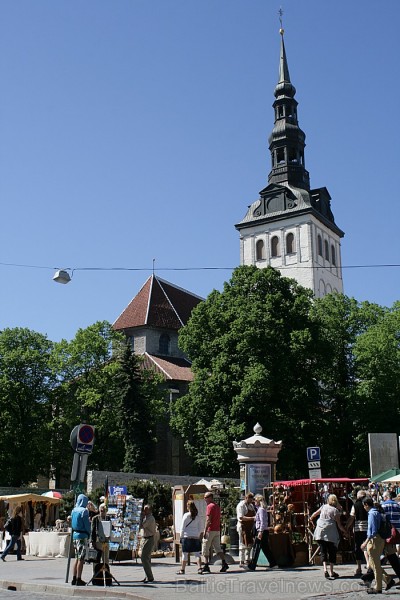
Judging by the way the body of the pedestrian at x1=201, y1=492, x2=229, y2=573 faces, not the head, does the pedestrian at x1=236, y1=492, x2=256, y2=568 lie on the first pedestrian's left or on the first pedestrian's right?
on the first pedestrian's right

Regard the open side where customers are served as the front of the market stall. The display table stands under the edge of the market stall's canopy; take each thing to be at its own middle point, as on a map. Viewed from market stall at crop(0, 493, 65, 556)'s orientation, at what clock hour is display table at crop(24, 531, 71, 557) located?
The display table is roughly at 12 o'clock from the market stall.

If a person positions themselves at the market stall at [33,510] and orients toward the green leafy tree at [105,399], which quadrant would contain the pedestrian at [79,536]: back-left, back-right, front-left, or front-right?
back-right

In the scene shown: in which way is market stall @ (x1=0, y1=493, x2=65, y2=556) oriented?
toward the camera
